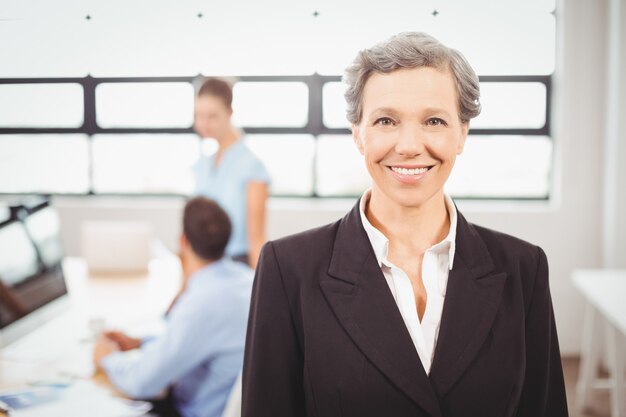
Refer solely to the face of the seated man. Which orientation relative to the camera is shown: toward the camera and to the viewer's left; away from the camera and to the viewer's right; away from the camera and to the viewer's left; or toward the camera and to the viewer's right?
away from the camera and to the viewer's left

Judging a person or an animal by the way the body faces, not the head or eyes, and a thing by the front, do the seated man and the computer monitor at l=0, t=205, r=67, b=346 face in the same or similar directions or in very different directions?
very different directions

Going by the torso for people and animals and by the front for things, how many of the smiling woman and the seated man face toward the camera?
1

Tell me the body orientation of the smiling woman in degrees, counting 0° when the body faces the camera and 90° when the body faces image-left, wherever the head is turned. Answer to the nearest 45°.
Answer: approximately 0°
